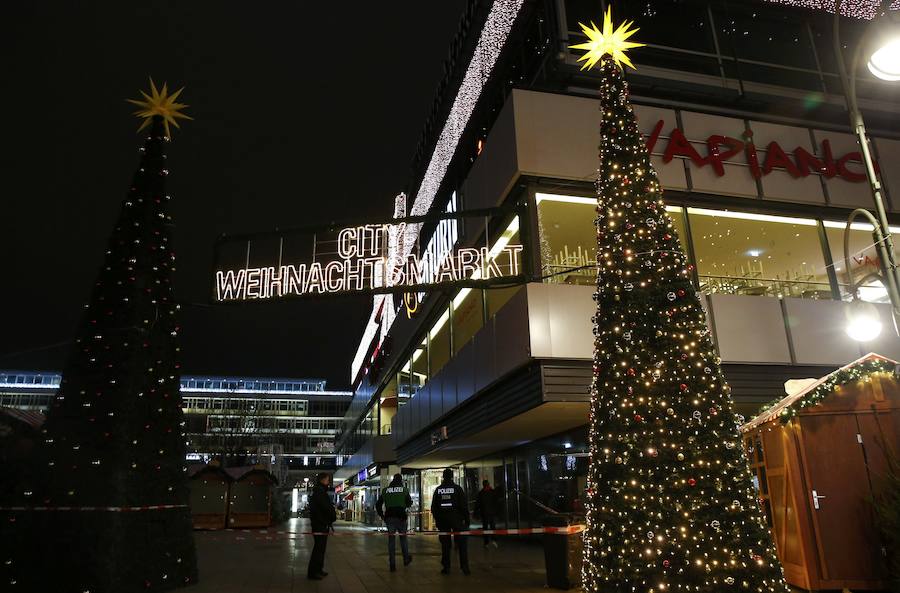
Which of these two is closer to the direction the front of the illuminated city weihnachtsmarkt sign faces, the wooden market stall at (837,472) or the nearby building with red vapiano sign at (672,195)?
the wooden market stall

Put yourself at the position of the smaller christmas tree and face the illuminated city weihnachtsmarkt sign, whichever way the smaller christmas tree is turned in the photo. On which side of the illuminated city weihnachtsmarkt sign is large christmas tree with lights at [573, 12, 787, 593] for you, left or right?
right

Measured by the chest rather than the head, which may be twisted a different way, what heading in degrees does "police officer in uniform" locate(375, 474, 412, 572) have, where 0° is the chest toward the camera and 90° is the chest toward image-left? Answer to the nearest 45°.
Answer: approximately 180°

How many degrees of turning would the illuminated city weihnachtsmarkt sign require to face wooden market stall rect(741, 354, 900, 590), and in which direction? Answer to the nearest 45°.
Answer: approximately 90° to its left

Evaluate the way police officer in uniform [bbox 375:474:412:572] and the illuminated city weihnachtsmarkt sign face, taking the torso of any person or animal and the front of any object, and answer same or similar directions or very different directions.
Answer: very different directions

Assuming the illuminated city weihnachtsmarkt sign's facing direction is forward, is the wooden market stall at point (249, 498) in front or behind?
behind

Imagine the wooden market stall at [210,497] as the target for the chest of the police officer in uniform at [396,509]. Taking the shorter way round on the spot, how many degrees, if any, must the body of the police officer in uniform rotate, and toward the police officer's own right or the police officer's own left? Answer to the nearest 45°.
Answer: approximately 45° to the police officer's own left

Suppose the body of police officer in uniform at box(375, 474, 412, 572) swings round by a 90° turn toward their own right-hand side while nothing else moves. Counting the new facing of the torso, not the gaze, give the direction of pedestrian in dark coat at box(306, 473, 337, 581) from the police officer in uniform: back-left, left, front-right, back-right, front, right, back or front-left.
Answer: back-right

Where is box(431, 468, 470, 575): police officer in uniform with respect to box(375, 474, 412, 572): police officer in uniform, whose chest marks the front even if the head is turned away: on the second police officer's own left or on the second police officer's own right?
on the second police officer's own right

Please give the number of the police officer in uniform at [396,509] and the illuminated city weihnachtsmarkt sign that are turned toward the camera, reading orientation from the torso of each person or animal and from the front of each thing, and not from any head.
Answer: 1

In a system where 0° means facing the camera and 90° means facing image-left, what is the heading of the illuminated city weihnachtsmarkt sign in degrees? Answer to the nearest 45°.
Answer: approximately 0°
